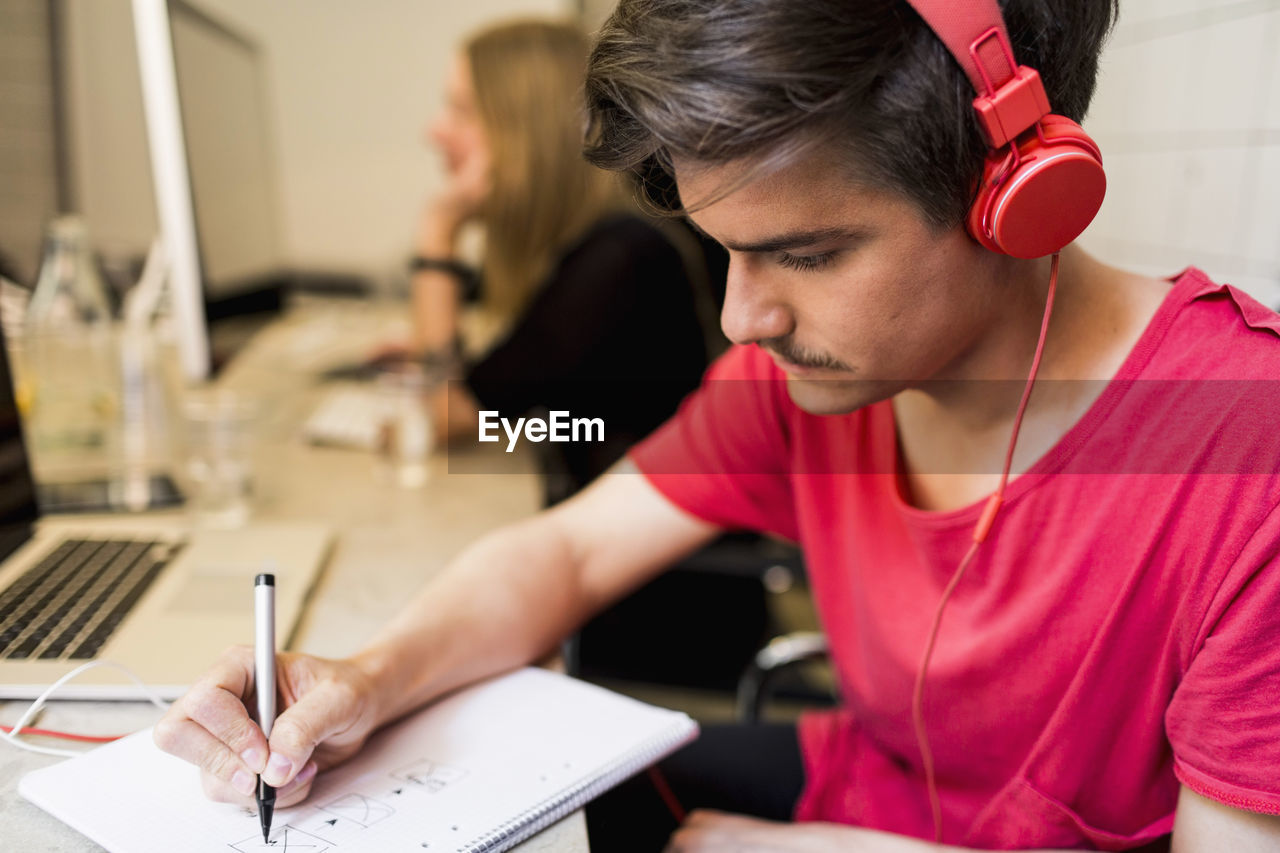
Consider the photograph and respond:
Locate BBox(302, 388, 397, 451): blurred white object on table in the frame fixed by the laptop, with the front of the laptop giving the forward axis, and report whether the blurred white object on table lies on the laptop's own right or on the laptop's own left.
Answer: on the laptop's own left

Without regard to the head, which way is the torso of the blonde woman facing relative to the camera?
to the viewer's left

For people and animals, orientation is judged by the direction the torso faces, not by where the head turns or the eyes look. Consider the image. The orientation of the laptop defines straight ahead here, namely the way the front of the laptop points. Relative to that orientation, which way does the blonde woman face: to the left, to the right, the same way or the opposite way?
the opposite way

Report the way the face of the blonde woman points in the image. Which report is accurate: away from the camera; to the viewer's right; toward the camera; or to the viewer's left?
to the viewer's left

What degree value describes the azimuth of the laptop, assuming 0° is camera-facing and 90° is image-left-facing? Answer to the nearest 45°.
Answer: approximately 270°

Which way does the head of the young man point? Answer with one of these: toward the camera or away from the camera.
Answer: toward the camera

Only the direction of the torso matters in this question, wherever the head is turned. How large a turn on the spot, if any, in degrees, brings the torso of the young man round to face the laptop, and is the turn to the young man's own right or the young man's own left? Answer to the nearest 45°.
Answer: approximately 45° to the young man's own right

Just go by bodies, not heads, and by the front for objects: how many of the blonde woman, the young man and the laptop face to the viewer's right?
1

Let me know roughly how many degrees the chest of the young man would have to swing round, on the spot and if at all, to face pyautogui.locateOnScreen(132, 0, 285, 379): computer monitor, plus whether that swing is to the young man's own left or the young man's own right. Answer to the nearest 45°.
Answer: approximately 90° to the young man's own right

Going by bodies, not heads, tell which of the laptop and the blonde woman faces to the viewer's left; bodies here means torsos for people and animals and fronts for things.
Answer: the blonde woman

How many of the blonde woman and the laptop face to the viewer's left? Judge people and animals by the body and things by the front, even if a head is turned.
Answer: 1

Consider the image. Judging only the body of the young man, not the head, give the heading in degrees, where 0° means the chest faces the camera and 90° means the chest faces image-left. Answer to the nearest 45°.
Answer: approximately 45°

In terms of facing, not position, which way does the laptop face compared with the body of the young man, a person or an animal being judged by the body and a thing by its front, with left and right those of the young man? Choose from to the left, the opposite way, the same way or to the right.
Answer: the opposite way
